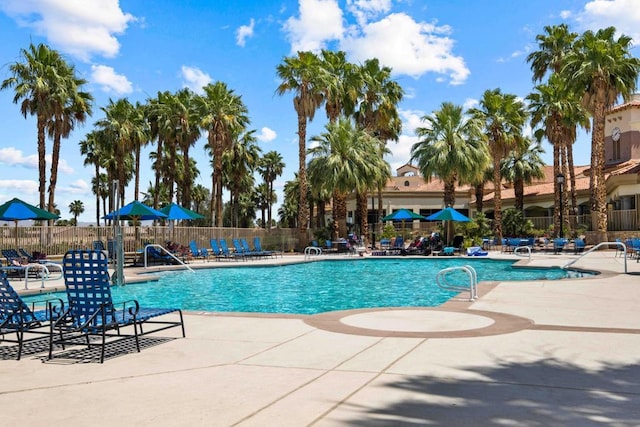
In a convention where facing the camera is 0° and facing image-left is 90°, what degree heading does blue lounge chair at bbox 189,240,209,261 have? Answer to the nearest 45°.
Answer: approximately 315°

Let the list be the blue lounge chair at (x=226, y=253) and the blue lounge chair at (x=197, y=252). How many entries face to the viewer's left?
0

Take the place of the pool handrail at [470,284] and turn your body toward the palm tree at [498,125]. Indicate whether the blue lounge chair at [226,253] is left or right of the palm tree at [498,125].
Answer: left

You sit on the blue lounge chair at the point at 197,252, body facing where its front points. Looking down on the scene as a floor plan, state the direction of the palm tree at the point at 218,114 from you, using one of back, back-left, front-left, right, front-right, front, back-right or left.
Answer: back-left

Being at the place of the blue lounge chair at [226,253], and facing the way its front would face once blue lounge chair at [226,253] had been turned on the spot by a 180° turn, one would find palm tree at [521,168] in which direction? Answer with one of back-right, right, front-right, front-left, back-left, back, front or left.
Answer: right

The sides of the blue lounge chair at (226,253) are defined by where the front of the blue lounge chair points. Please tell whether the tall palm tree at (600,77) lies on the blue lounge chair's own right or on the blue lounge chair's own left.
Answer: on the blue lounge chair's own left

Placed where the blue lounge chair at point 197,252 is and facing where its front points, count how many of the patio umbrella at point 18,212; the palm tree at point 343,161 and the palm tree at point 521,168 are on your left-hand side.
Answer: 2

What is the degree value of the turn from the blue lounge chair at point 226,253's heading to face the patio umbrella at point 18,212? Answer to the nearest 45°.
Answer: approximately 90° to its right

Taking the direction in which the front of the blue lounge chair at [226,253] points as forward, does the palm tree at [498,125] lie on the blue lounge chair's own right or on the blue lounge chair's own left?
on the blue lounge chair's own left

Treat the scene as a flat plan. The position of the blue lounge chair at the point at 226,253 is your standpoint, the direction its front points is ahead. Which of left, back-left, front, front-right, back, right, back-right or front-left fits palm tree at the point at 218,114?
back-left

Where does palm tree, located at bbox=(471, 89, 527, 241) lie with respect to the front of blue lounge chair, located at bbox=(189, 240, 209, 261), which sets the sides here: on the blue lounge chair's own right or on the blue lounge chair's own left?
on the blue lounge chair's own left

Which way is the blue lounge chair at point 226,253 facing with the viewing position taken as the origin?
facing the viewer and to the right of the viewer
